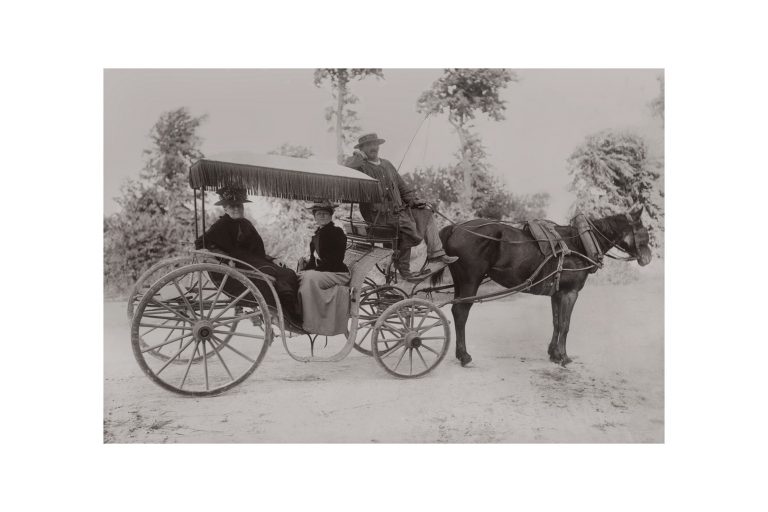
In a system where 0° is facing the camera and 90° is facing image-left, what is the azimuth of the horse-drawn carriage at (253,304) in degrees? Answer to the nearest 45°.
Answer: approximately 270°

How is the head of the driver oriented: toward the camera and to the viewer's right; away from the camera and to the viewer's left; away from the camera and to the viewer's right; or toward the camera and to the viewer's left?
toward the camera and to the viewer's right

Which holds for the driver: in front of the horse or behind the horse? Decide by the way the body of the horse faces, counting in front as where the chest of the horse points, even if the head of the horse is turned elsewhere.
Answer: behind

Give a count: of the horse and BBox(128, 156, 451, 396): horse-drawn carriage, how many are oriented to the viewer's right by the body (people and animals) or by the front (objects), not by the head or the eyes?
2

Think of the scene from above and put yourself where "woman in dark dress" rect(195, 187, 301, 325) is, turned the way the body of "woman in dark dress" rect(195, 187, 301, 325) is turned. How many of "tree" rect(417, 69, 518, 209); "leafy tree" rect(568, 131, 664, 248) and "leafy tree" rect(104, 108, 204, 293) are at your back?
1

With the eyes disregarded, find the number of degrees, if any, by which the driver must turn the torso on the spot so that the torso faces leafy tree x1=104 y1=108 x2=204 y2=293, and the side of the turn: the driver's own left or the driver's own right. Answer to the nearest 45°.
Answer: approximately 135° to the driver's own right

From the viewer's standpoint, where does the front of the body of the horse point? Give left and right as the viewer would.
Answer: facing to the right of the viewer
